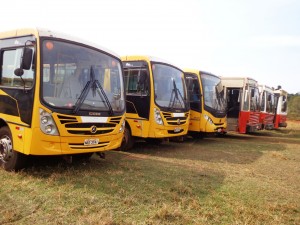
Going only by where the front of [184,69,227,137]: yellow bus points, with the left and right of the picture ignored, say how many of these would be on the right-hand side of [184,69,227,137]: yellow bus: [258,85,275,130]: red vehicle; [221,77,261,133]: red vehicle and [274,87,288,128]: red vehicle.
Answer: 0

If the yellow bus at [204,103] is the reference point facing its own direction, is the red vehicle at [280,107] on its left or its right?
on its left

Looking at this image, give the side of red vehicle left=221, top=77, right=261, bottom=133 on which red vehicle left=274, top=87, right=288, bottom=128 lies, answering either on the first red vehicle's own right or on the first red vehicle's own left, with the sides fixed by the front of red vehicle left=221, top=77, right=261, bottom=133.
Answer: on the first red vehicle's own left

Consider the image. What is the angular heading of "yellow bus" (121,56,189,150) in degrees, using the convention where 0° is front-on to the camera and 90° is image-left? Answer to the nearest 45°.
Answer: approximately 315°

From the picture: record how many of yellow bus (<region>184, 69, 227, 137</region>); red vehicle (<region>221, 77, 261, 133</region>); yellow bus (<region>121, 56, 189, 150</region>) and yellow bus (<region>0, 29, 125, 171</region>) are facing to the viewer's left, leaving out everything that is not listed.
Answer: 0

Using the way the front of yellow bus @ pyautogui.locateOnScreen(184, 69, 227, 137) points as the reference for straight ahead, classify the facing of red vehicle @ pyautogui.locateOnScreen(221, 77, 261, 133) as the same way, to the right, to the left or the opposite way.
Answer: the same way

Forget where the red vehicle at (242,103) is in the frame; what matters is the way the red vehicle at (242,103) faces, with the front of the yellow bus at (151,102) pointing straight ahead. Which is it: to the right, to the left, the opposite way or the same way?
the same way

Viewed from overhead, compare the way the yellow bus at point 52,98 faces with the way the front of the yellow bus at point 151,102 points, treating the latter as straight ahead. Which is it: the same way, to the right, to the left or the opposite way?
the same way

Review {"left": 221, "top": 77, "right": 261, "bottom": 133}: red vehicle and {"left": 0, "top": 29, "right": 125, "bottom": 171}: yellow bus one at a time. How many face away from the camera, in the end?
0

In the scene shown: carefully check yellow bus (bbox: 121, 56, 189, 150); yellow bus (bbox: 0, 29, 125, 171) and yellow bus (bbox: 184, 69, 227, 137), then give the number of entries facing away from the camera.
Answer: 0

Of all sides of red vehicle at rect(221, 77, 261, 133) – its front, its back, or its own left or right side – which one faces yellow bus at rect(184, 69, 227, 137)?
right

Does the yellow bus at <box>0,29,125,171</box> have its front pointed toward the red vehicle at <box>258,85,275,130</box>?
no

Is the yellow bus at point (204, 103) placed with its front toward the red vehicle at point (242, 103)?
no

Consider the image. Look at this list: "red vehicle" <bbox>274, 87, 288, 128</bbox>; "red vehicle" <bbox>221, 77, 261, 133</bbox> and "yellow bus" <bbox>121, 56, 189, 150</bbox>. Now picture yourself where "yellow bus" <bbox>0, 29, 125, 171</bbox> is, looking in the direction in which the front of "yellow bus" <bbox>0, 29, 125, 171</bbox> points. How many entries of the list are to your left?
3

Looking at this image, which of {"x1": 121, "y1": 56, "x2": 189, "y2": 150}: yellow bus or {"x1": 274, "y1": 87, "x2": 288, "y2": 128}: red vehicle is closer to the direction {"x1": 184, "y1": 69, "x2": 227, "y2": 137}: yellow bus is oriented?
the yellow bus

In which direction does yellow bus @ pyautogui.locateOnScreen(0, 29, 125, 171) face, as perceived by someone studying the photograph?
facing the viewer and to the right of the viewer

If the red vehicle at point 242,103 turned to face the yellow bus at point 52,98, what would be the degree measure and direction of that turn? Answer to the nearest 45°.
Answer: approximately 45° to its right
